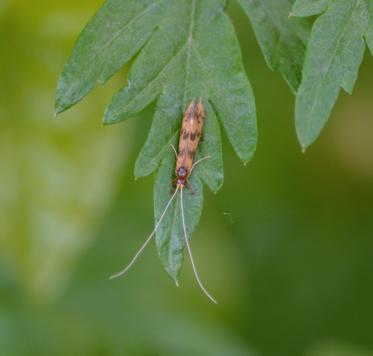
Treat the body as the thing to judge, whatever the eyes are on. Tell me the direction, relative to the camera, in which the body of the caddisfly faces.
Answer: toward the camera

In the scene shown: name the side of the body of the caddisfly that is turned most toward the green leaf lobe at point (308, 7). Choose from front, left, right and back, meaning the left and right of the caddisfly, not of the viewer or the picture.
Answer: left

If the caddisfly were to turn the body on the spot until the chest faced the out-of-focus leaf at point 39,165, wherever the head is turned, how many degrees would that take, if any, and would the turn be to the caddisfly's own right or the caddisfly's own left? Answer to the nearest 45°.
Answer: approximately 135° to the caddisfly's own right

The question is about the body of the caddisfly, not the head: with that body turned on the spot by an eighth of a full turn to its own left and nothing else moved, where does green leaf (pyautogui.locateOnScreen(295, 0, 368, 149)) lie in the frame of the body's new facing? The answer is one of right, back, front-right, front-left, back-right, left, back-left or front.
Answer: front-left
